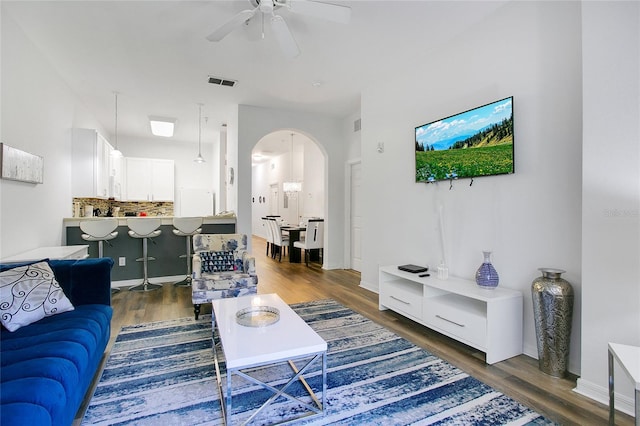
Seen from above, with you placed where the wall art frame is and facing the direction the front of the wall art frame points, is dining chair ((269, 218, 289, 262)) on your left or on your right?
on your left

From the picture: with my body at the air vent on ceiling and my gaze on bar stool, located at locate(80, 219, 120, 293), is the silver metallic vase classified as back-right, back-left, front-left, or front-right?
back-left

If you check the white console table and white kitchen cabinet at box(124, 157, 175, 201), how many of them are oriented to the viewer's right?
0

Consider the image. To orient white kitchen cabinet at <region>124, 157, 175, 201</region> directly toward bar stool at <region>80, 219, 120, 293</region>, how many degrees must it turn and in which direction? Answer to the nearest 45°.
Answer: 0° — it already faces it

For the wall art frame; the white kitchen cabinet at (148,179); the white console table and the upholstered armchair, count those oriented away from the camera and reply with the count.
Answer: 0

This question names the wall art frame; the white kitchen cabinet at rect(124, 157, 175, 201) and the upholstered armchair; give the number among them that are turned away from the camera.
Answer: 0

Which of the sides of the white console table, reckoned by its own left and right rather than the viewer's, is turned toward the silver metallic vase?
left

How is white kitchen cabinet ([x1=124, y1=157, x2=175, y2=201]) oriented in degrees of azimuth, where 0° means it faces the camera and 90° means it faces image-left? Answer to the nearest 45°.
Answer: approximately 0°

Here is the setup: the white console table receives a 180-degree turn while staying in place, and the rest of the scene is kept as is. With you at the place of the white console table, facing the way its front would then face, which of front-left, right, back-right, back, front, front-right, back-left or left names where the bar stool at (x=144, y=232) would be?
back-left

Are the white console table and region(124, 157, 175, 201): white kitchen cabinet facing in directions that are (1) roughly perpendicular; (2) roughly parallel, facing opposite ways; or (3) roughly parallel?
roughly perpendicular

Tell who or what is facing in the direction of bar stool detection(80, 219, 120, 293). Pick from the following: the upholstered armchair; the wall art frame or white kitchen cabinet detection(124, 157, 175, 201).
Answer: the white kitchen cabinet

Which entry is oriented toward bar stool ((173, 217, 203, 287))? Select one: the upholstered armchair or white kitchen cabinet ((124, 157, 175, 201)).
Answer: the white kitchen cabinet

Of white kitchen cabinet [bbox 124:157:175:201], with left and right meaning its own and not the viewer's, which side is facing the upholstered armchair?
front

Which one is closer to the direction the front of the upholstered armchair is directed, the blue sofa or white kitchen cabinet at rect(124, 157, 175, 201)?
the blue sofa

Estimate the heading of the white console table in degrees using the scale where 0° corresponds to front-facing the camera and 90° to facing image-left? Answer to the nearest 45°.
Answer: approximately 45°

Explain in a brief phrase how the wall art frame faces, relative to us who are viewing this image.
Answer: facing the viewer and to the right of the viewer

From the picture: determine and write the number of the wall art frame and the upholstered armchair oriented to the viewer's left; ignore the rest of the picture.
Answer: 0

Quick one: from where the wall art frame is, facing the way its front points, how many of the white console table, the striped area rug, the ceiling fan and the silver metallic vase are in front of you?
4

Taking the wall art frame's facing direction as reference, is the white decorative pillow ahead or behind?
ahead

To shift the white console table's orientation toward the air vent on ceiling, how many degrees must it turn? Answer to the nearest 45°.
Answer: approximately 45° to its right
